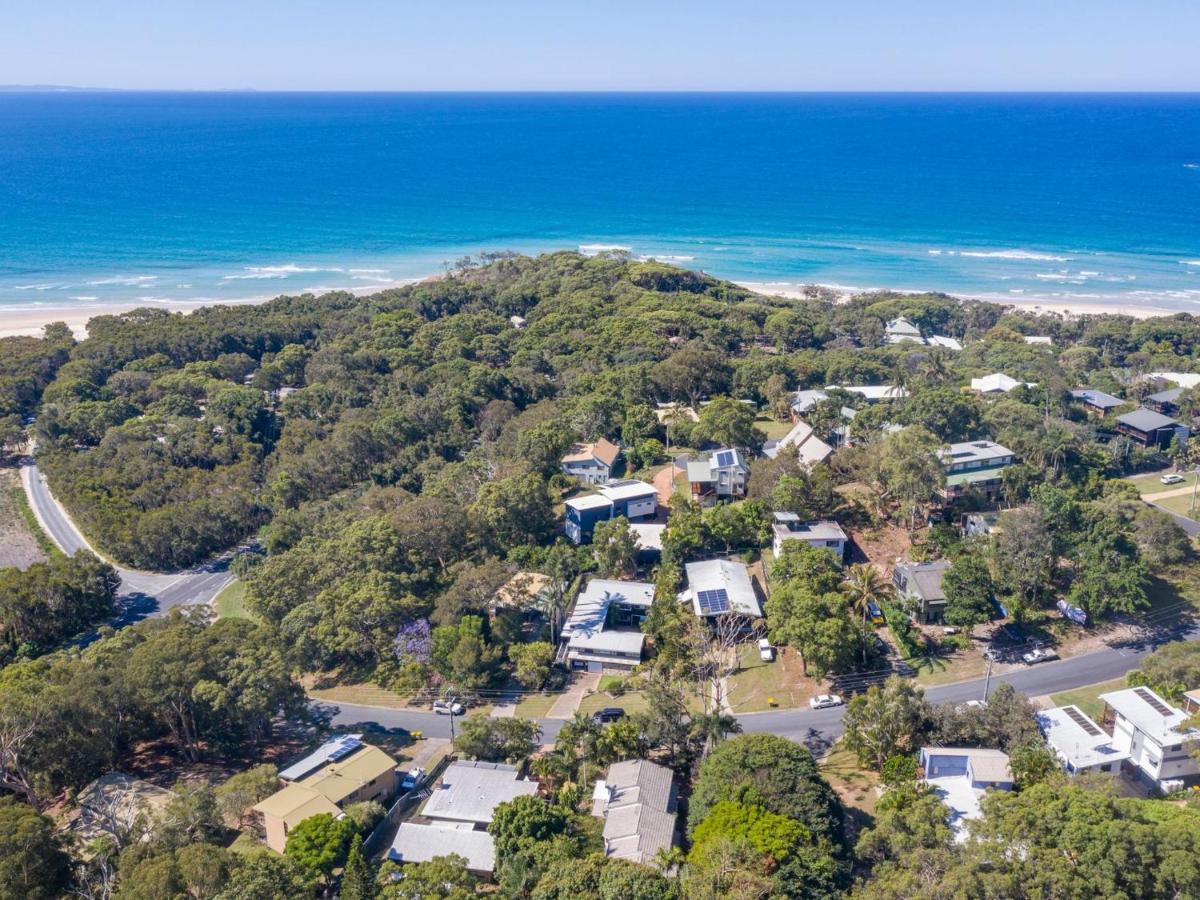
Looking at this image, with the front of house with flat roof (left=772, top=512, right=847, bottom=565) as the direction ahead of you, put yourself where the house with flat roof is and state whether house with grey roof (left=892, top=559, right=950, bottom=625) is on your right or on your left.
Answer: on your left

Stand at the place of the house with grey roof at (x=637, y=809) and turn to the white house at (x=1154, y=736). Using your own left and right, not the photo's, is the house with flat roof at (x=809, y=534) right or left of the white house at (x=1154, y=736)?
left

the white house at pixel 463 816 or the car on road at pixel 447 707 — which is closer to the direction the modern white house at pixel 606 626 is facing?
the white house

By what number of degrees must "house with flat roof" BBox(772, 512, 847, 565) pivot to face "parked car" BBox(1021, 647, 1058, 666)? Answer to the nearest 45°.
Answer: approximately 45° to its left

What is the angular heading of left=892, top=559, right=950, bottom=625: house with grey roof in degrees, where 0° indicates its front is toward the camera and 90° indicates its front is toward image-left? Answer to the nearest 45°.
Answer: approximately 0°

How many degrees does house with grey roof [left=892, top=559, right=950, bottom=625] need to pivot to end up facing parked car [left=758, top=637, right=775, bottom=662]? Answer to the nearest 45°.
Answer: approximately 45° to its right

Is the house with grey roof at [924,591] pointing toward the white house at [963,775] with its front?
yes

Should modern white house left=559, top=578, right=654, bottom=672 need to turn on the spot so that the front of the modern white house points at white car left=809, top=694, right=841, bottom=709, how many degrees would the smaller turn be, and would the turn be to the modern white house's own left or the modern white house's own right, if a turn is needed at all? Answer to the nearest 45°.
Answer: approximately 45° to the modern white house's own left
